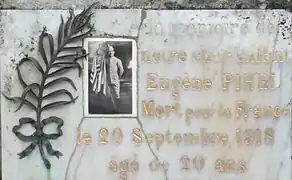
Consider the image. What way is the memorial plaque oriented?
toward the camera
